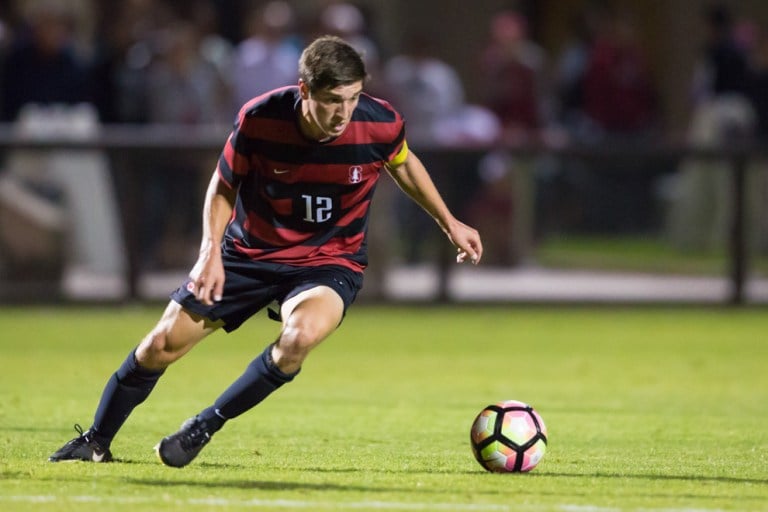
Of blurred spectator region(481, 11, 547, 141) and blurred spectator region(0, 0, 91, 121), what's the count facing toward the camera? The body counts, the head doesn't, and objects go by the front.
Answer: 2

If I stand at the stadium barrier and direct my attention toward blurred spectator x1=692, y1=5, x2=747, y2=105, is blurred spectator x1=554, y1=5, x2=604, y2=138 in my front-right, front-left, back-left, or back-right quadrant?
front-left

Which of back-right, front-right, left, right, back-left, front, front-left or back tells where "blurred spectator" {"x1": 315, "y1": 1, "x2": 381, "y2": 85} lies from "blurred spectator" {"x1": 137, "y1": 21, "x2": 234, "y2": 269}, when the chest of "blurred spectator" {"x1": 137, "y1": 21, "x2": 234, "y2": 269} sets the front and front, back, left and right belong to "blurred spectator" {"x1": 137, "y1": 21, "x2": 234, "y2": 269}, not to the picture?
left

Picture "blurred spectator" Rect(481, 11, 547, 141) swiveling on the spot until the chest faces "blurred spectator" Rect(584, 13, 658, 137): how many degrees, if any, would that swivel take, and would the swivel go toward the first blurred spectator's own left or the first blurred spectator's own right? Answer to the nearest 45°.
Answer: approximately 135° to the first blurred spectator's own left

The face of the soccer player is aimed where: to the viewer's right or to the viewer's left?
to the viewer's right

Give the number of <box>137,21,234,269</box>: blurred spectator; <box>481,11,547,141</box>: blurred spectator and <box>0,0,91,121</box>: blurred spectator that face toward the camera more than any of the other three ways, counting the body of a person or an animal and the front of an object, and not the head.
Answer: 3

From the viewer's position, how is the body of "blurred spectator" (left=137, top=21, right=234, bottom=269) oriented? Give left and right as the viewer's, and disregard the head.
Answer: facing the viewer

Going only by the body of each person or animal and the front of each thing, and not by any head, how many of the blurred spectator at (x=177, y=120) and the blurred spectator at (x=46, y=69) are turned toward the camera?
2

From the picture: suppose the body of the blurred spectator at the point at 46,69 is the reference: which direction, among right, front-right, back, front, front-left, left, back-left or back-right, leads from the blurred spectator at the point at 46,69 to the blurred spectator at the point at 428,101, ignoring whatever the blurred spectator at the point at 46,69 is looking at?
left

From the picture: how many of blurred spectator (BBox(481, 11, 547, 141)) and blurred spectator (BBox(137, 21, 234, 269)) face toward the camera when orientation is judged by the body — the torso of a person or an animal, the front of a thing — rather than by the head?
2

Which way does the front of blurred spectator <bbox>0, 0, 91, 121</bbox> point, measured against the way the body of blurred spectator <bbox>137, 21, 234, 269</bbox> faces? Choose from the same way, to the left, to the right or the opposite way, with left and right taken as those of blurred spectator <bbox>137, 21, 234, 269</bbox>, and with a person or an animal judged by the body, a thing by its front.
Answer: the same way

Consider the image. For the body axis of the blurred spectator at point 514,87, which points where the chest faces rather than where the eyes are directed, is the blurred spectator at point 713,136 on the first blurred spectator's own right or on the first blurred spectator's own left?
on the first blurred spectator's own left

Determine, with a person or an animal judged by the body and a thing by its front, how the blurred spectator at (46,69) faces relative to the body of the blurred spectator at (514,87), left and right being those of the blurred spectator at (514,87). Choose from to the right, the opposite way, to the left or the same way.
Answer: the same way

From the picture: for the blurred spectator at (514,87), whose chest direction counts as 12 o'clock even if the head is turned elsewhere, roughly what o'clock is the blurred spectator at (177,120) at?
the blurred spectator at (177,120) is roughly at 2 o'clock from the blurred spectator at (514,87).

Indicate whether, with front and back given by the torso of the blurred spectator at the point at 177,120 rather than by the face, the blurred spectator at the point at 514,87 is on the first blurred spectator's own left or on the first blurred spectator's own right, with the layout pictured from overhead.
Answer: on the first blurred spectator's own left

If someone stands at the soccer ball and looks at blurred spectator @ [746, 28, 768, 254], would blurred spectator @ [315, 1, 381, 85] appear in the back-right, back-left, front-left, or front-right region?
front-left

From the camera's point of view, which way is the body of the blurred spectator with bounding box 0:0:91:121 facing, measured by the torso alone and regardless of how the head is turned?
toward the camera
